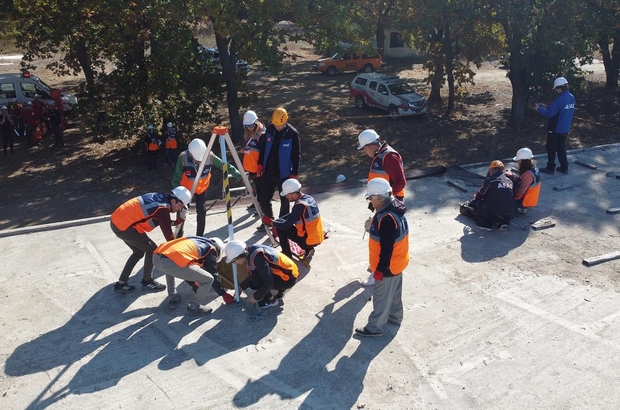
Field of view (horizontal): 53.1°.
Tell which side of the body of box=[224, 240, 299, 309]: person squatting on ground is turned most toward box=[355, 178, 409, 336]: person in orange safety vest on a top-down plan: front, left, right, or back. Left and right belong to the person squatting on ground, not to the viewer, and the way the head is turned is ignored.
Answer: back

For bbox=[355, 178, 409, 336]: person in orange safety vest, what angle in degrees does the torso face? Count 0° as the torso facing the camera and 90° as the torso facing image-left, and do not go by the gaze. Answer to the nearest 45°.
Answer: approximately 90°

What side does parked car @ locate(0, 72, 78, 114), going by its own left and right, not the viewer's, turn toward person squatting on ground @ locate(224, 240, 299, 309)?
right

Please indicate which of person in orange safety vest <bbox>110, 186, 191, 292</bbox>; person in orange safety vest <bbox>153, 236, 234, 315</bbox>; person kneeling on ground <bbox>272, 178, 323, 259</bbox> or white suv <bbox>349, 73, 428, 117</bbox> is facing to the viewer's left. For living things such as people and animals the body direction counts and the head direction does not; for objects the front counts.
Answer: the person kneeling on ground

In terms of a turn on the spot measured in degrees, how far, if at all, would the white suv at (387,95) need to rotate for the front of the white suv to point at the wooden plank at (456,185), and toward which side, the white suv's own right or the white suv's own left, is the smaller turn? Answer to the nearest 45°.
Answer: approximately 45° to the white suv's own right

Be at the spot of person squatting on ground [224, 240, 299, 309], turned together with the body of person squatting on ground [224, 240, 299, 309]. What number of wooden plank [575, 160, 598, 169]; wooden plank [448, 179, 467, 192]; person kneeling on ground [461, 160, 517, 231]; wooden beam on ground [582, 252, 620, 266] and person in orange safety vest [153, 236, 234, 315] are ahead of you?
1

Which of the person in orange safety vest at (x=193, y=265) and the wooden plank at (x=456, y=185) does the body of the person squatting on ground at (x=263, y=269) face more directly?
the person in orange safety vest

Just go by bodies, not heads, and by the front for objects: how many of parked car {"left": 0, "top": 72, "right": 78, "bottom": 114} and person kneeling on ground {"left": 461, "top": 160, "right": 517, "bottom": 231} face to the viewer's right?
1

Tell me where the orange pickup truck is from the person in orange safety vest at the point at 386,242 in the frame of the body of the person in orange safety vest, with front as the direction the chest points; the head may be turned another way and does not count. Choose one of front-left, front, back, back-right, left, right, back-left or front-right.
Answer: right

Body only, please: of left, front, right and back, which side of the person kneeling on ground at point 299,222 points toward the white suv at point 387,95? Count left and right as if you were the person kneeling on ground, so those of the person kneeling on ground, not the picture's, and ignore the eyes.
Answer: right

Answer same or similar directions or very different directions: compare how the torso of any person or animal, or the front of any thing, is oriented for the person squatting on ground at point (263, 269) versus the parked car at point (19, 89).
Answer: very different directions

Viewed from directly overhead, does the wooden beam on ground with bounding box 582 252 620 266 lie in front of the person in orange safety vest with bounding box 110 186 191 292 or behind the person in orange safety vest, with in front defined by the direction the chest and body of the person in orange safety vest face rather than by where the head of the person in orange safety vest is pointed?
in front

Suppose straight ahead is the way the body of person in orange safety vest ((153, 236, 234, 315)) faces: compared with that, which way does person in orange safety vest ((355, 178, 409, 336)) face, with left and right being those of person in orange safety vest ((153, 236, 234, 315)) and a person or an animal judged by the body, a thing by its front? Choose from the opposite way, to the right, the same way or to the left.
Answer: the opposite way

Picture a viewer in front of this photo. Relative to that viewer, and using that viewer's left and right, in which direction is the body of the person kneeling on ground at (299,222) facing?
facing to the left of the viewer

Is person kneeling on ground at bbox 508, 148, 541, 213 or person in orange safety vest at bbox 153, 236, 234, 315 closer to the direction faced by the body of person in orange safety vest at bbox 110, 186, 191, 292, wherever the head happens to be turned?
the person kneeling on ground
